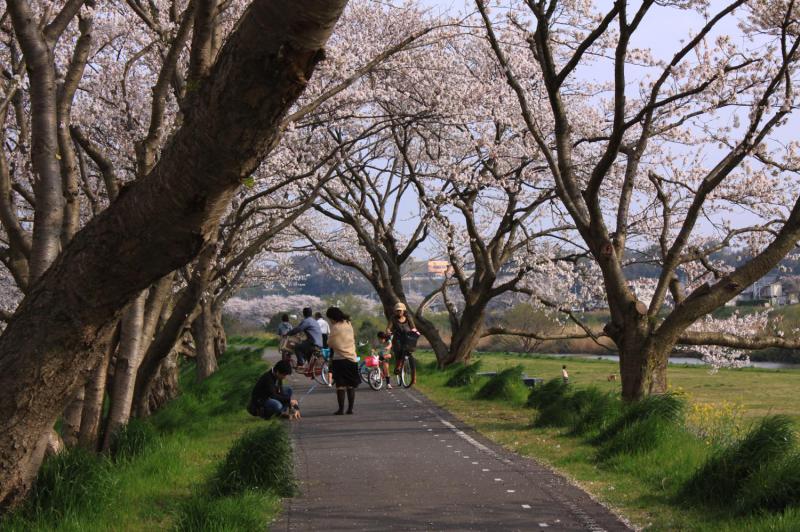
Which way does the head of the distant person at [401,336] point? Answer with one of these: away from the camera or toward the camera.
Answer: toward the camera

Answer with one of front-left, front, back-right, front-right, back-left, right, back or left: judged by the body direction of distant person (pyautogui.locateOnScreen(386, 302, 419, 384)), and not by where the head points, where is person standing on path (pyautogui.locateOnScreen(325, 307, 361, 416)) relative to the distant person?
front

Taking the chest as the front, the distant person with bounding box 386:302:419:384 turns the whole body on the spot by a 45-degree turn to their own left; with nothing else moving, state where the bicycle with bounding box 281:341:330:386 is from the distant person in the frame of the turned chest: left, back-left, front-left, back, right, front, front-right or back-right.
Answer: back

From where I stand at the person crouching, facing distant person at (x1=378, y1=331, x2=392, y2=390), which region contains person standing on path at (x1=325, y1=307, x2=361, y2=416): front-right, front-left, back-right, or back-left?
front-right

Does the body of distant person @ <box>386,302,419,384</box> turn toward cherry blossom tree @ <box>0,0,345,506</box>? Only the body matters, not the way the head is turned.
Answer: yes

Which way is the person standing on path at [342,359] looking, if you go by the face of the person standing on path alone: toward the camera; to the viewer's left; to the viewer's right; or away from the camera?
away from the camera

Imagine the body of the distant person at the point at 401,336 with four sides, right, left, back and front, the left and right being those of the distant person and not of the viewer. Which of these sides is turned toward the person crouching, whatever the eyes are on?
front

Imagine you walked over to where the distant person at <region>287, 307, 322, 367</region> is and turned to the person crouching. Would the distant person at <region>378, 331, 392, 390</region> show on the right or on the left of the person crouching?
left

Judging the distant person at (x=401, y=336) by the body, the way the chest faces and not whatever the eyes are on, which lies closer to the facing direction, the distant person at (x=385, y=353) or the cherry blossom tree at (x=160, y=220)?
the cherry blossom tree

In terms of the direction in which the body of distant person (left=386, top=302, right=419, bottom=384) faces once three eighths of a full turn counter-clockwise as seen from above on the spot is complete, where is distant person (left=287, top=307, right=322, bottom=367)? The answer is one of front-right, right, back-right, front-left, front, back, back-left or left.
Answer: left

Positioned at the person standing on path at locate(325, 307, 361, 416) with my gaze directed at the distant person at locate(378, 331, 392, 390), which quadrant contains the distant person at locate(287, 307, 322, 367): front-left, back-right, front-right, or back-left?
front-left

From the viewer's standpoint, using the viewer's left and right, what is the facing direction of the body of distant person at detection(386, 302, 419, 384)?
facing the viewer
